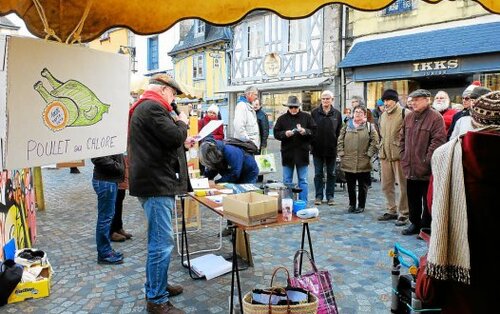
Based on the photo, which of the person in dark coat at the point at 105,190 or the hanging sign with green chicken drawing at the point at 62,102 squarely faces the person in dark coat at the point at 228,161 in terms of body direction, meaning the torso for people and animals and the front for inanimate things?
the person in dark coat at the point at 105,190

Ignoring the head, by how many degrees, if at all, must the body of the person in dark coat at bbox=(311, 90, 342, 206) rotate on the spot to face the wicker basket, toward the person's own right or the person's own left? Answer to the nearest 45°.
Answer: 0° — they already face it

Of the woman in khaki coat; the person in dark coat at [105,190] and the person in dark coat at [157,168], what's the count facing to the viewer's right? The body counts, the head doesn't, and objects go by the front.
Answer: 2

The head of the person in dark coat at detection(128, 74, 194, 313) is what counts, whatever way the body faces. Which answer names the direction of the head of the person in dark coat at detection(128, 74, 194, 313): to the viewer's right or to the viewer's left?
to the viewer's right

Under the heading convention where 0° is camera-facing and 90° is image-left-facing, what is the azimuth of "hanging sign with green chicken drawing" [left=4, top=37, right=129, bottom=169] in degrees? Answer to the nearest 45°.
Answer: approximately 315°

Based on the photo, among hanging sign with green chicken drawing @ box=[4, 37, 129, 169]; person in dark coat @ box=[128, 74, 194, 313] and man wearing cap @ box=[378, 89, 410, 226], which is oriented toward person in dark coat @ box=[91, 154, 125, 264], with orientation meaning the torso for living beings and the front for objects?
the man wearing cap

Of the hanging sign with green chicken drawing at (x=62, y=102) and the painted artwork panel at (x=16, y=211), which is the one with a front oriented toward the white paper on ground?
the painted artwork panel at (x=16, y=211)

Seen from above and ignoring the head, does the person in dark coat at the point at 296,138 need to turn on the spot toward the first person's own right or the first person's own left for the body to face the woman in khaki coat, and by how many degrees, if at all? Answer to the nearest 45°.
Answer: approximately 90° to the first person's own left

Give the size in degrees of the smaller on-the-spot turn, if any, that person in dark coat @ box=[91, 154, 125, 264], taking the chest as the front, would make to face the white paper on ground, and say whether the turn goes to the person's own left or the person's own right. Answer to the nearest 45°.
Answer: approximately 45° to the person's own right

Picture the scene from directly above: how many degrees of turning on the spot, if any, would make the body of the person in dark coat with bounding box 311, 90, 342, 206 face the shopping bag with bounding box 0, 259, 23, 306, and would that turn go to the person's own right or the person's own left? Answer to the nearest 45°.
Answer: approximately 45° to the person's own right

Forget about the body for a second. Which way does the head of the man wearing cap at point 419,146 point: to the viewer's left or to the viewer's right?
to the viewer's left
